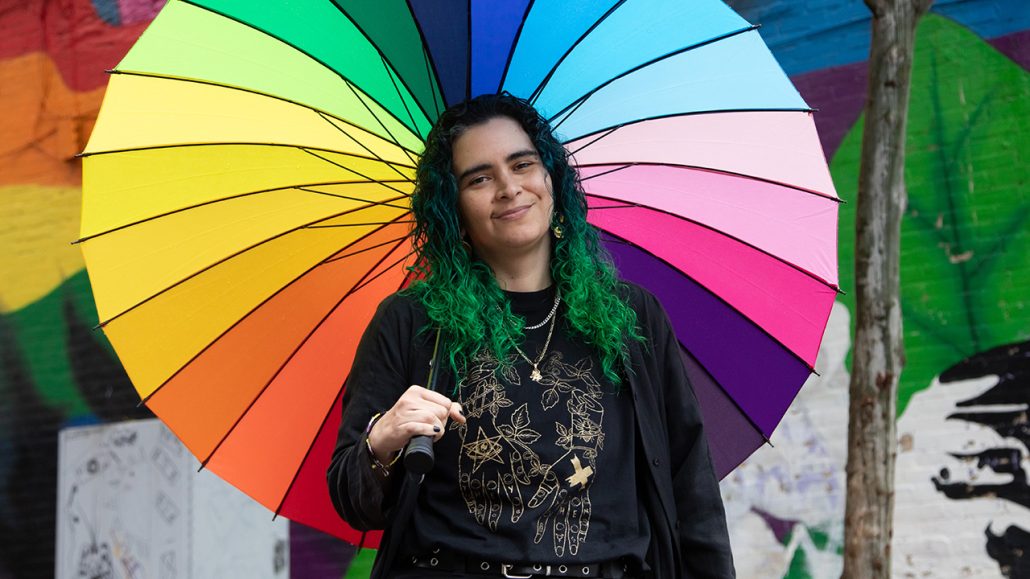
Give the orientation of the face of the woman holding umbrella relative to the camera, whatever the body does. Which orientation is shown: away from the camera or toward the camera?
toward the camera

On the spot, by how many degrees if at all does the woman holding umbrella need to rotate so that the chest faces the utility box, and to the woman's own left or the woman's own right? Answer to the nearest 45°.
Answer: approximately 135° to the woman's own right

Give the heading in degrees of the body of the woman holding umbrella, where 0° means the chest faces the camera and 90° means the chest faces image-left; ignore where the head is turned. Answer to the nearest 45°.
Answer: approximately 0°
